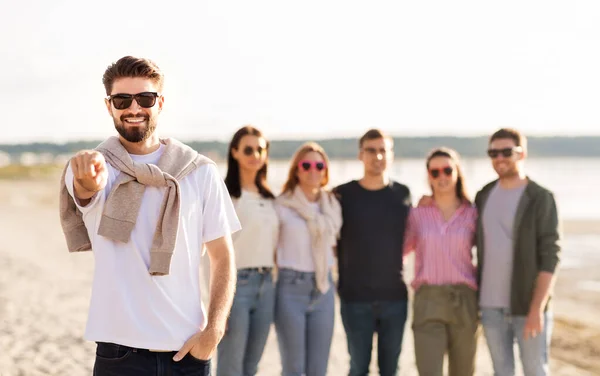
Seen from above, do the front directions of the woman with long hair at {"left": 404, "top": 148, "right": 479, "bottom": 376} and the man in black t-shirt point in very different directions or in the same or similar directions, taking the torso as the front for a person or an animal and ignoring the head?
same or similar directions

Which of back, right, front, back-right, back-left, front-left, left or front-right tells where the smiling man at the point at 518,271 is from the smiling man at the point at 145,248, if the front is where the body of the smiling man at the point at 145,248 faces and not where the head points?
back-left

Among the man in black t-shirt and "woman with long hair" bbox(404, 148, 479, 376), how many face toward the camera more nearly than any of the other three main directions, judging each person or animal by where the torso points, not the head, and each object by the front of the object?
2

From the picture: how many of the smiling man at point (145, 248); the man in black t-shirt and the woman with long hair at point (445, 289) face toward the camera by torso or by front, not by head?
3

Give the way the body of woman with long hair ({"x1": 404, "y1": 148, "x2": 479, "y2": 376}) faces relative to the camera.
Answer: toward the camera

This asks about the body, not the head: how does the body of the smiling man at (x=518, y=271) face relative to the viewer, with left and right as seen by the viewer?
facing the viewer and to the left of the viewer

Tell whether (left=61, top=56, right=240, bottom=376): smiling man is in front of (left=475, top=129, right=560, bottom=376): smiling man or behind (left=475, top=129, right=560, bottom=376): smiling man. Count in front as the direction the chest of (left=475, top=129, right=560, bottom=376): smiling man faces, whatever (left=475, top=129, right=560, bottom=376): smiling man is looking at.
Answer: in front

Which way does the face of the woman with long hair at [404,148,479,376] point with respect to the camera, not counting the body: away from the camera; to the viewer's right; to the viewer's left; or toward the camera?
toward the camera

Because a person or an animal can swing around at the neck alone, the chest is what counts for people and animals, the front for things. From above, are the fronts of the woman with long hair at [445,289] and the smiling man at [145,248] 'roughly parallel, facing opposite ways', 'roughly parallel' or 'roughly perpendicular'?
roughly parallel

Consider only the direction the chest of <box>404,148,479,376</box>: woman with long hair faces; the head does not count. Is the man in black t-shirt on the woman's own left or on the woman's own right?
on the woman's own right

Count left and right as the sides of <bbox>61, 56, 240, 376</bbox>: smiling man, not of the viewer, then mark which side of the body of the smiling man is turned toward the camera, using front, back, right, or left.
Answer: front

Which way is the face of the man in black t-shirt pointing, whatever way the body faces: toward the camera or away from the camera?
toward the camera

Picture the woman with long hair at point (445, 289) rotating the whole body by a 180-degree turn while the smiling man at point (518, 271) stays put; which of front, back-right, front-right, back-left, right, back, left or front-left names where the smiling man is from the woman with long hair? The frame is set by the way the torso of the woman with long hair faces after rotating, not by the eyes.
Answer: right

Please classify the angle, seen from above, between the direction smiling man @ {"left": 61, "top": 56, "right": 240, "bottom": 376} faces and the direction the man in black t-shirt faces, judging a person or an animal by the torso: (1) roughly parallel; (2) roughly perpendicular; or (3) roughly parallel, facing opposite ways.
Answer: roughly parallel

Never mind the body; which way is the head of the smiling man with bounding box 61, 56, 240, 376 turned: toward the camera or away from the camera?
toward the camera
